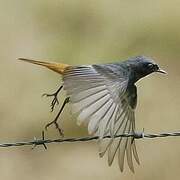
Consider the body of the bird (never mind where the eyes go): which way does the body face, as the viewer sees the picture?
to the viewer's right
